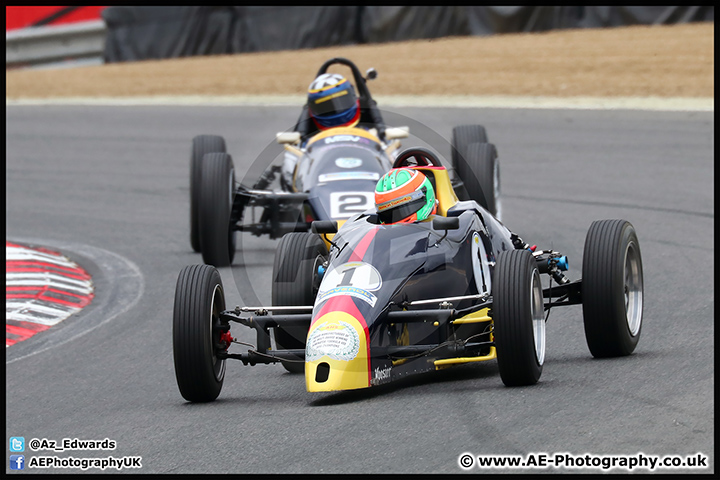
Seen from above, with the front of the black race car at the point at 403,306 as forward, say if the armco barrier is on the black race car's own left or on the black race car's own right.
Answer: on the black race car's own right

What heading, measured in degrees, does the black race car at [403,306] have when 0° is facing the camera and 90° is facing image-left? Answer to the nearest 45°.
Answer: approximately 45°

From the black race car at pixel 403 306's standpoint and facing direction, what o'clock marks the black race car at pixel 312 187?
the black race car at pixel 312 187 is roughly at 4 o'clock from the black race car at pixel 403 306.
